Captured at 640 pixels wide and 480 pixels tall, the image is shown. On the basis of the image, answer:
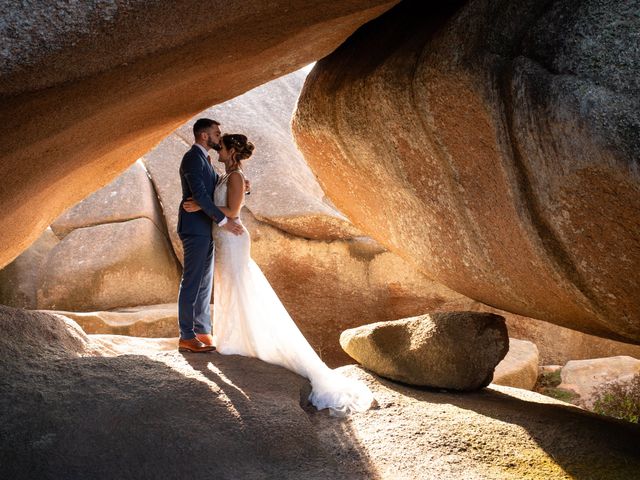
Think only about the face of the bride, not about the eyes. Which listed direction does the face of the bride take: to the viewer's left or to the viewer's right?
to the viewer's left

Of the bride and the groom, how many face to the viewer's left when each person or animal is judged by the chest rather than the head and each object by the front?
1

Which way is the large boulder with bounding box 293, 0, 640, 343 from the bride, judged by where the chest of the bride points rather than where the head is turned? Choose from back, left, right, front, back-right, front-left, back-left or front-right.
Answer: back-left

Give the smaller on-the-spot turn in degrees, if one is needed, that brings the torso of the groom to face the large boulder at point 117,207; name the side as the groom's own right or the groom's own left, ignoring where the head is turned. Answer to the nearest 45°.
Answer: approximately 90° to the groom's own left

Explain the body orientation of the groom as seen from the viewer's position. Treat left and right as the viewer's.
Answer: facing to the right of the viewer

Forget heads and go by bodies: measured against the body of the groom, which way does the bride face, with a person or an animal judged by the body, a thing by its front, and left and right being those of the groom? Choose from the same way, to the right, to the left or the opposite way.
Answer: the opposite way

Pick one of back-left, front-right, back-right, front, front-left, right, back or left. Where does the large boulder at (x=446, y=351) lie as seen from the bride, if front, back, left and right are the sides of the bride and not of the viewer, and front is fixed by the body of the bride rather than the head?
back

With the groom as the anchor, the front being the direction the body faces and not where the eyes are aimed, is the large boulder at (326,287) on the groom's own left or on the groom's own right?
on the groom's own left

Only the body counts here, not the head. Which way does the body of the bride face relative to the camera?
to the viewer's left

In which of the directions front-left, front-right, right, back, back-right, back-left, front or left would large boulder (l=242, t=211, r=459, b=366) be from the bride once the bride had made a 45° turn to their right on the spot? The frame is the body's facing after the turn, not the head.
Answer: front-right

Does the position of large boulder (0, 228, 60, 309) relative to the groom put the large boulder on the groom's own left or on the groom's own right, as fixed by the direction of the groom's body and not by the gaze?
on the groom's own left

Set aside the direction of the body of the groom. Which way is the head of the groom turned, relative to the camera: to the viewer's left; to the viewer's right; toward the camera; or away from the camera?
to the viewer's right

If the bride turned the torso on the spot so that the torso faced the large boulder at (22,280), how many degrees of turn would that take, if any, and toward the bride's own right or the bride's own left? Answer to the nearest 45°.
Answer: approximately 45° to the bride's own right

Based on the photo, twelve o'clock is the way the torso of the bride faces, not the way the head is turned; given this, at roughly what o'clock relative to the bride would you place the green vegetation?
The green vegetation is roughly at 5 o'clock from the bride.
